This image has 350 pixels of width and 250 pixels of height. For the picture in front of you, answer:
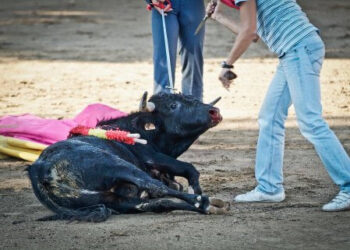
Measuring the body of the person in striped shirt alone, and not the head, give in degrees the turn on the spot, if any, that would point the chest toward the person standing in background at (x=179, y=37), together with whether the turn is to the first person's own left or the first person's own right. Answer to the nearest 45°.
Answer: approximately 45° to the first person's own right

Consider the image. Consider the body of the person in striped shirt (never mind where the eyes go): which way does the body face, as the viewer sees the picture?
to the viewer's left

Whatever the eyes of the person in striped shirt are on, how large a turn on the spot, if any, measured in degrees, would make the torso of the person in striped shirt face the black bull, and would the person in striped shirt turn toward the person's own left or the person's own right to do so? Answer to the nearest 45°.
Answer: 0° — they already face it

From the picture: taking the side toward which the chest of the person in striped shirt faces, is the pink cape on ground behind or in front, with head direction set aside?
in front

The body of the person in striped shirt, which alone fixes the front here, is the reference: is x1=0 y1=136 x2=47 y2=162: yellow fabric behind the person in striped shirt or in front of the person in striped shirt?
in front

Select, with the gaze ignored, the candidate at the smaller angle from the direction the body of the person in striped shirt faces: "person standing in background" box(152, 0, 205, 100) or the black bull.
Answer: the black bull

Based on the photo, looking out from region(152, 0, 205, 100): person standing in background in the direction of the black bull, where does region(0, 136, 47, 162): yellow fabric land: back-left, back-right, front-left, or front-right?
front-right
